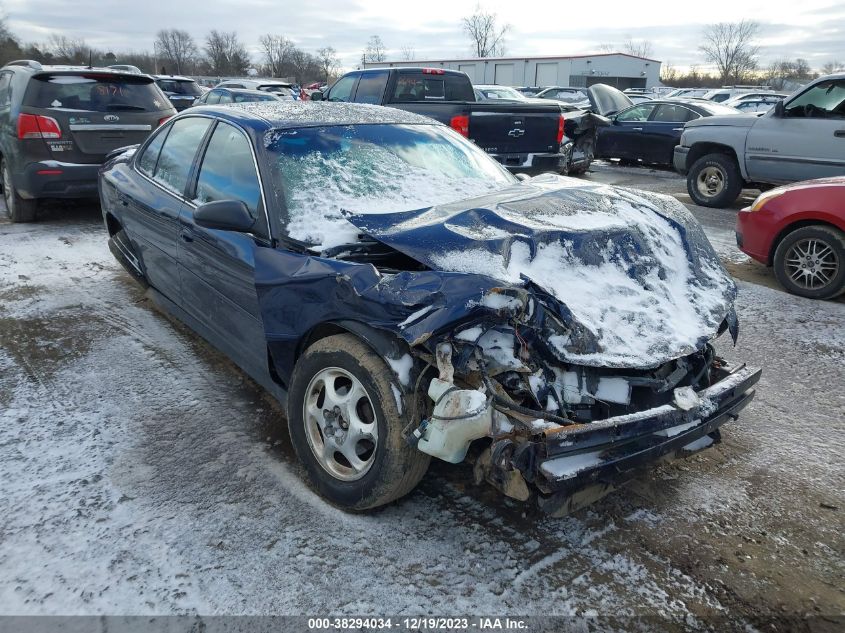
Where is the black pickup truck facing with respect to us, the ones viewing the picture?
facing away from the viewer and to the left of the viewer

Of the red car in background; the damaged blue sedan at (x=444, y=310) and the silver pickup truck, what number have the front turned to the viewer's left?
2

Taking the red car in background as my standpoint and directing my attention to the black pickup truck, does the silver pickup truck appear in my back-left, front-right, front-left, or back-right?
front-right

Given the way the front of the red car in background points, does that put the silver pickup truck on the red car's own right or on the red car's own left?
on the red car's own right

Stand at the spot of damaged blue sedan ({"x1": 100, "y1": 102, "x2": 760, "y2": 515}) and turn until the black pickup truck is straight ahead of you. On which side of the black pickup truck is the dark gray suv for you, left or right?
left

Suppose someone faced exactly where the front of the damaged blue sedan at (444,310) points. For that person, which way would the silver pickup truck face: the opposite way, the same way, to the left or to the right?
the opposite way

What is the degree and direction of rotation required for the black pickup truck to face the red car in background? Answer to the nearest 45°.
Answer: approximately 180°

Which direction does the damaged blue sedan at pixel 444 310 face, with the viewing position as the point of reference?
facing the viewer and to the right of the viewer

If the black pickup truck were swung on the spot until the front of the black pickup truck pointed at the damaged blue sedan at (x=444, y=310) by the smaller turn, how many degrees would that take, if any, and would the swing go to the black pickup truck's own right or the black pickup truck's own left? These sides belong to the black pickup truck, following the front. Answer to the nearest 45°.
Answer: approximately 135° to the black pickup truck's own left

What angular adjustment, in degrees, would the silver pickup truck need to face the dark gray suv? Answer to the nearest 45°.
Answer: approximately 45° to its left

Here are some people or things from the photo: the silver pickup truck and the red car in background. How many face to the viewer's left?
2

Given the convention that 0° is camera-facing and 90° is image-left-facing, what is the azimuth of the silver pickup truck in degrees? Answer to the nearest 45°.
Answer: approximately 90°

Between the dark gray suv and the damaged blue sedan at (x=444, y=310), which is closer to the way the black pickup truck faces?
the dark gray suv

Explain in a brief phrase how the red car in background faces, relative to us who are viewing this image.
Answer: facing to the left of the viewer

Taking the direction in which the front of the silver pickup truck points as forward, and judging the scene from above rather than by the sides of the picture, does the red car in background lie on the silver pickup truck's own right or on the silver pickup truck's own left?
on the silver pickup truck's own left
